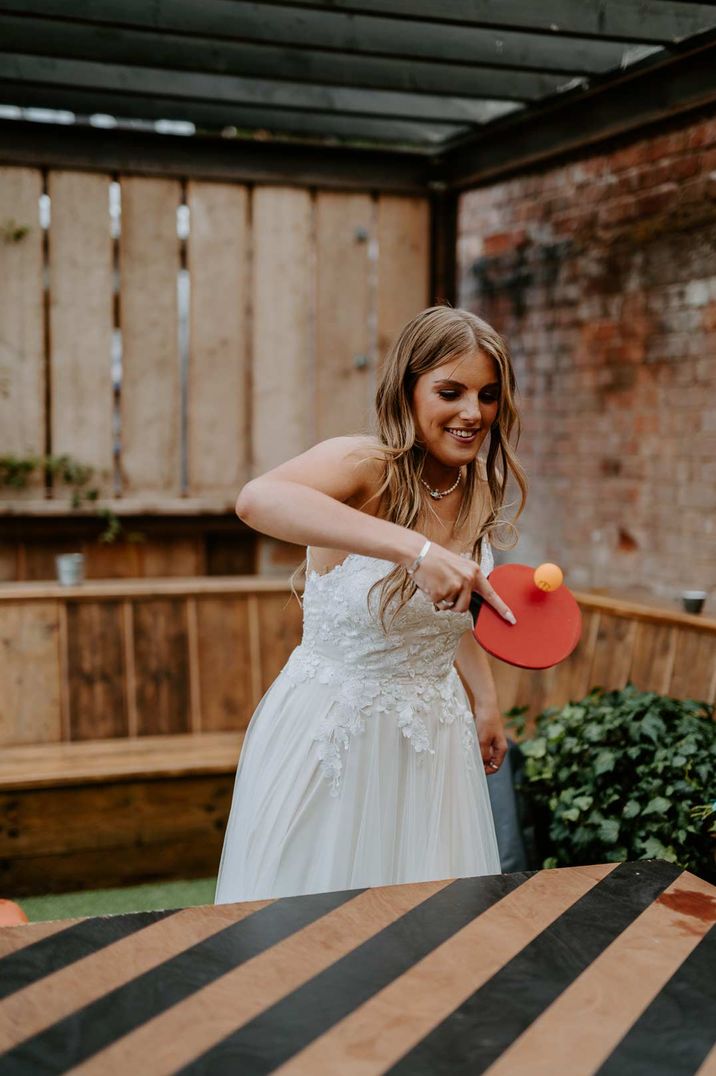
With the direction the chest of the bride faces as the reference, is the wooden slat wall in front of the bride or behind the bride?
behind

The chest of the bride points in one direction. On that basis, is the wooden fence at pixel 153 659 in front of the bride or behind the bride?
behind

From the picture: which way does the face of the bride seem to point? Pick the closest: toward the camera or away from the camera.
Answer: toward the camera

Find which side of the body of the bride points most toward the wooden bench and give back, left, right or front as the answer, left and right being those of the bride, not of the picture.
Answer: back

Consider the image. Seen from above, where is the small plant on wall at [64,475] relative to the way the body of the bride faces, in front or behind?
behind

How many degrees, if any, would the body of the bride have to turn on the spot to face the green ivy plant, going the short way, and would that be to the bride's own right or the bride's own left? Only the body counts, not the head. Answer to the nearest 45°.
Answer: approximately 90° to the bride's own left

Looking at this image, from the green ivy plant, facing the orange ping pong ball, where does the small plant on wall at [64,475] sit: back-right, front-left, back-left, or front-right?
back-right
